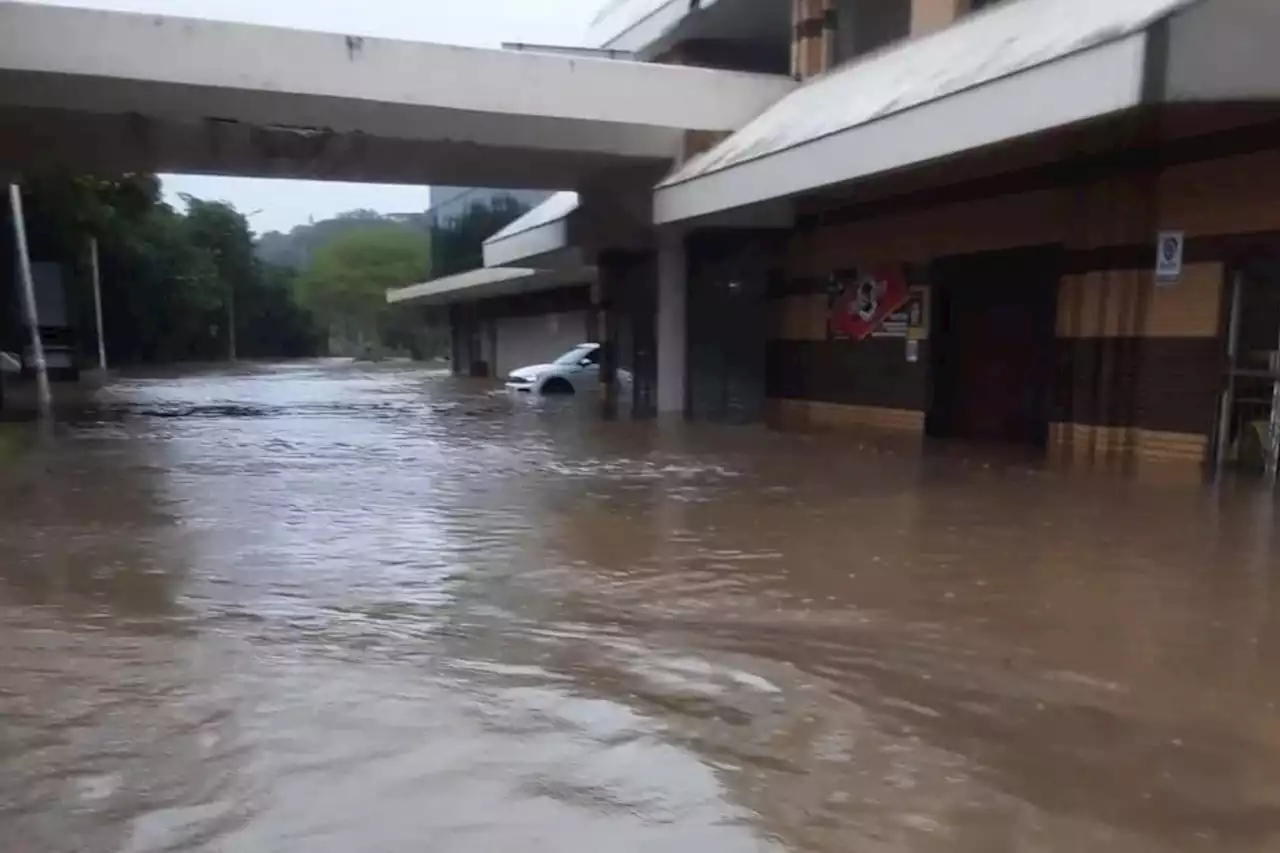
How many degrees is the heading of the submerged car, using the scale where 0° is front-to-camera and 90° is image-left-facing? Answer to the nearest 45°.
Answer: approximately 45°

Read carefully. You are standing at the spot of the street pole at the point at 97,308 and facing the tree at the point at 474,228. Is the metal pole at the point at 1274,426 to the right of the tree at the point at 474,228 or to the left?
right

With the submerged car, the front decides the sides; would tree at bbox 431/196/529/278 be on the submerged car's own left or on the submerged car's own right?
on the submerged car's own right

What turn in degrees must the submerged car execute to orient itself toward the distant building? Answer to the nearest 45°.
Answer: approximately 135° to its right
